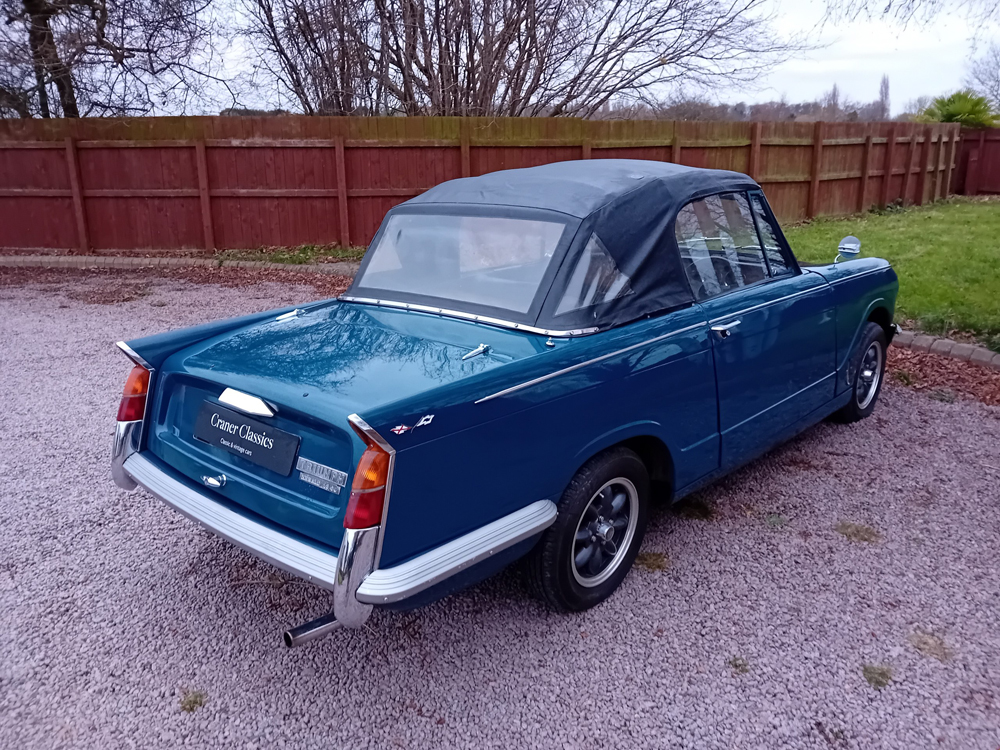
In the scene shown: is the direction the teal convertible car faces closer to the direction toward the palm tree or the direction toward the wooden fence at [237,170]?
the palm tree

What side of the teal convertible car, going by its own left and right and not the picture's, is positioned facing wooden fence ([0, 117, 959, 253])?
left

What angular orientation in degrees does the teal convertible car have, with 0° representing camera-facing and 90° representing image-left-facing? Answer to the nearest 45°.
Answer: approximately 225°

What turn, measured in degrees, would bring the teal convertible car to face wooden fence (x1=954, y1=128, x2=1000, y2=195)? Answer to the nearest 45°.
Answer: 0° — it already faces it

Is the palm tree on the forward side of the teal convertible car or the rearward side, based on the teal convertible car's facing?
on the forward side
